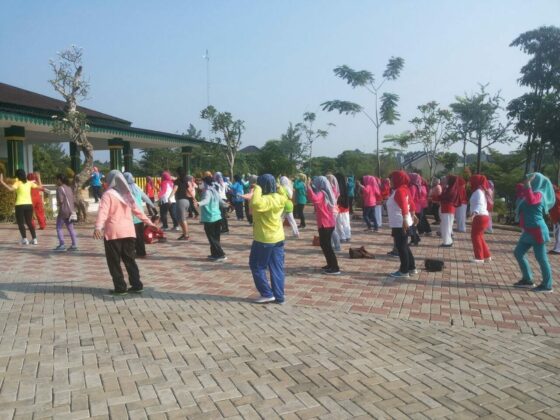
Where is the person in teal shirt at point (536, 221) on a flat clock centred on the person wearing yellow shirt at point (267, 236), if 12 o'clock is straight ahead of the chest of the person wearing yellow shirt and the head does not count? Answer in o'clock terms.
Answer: The person in teal shirt is roughly at 4 o'clock from the person wearing yellow shirt.

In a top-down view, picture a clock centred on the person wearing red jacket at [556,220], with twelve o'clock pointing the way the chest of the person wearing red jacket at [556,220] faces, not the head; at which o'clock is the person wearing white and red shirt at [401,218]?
the person wearing white and red shirt at [401,218] is roughly at 10 o'clock from the person wearing red jacket at [556,220].

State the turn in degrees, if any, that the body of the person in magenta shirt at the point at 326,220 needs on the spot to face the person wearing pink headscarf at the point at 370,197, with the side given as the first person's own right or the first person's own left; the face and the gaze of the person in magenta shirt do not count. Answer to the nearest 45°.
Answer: approximately 90° to the first person's own right

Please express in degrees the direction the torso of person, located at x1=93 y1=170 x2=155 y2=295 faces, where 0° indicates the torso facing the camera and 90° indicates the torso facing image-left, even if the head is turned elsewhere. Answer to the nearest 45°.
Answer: approximately 135°

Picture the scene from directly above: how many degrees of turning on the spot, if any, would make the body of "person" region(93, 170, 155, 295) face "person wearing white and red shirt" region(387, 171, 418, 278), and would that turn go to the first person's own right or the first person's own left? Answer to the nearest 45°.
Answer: approximately 135° to the first person's own right

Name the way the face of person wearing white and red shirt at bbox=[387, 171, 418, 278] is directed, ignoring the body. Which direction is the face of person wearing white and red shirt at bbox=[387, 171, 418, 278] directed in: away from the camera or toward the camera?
away from the camera

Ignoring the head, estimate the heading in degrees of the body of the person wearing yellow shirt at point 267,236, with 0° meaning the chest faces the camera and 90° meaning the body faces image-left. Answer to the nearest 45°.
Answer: approximately 135°
